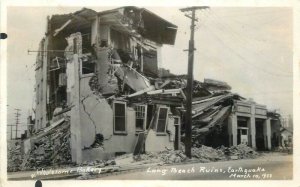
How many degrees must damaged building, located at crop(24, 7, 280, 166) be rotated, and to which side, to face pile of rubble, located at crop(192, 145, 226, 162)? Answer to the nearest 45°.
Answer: approximately 45° to its left

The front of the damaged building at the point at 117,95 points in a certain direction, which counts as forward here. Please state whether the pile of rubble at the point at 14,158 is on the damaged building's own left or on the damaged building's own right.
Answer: on the damaged building's own right

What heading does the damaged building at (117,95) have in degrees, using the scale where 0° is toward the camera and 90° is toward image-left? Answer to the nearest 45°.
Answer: approximately 315°
